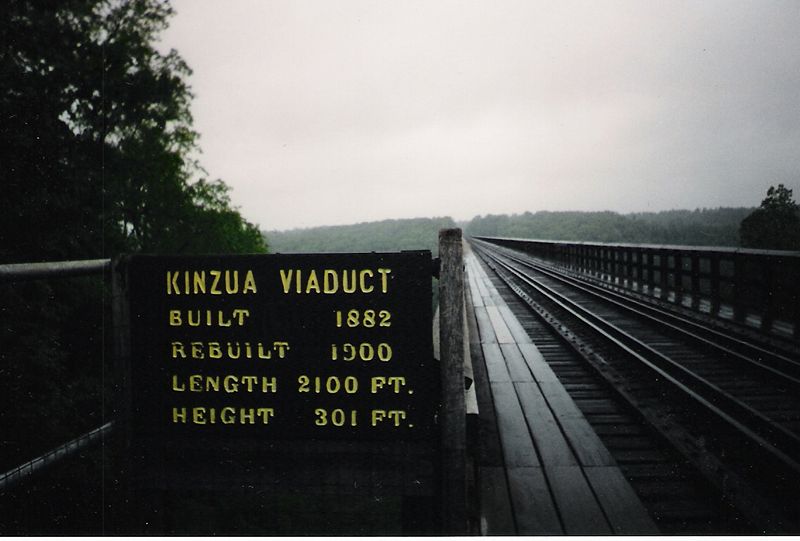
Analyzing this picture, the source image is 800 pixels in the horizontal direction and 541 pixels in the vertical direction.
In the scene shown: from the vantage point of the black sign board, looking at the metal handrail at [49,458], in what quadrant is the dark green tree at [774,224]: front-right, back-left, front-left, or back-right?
back-right

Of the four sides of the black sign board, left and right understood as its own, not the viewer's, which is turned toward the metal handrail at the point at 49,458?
right

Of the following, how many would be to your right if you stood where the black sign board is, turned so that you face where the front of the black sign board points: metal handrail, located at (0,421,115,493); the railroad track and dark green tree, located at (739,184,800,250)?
1

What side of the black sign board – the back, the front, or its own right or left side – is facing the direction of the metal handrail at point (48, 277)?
right

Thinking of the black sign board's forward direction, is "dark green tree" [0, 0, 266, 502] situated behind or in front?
behind

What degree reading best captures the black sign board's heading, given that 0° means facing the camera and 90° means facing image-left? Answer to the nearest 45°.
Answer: approximately 0°

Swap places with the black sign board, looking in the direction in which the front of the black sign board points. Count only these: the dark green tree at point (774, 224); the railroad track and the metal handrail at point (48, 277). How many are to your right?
1
